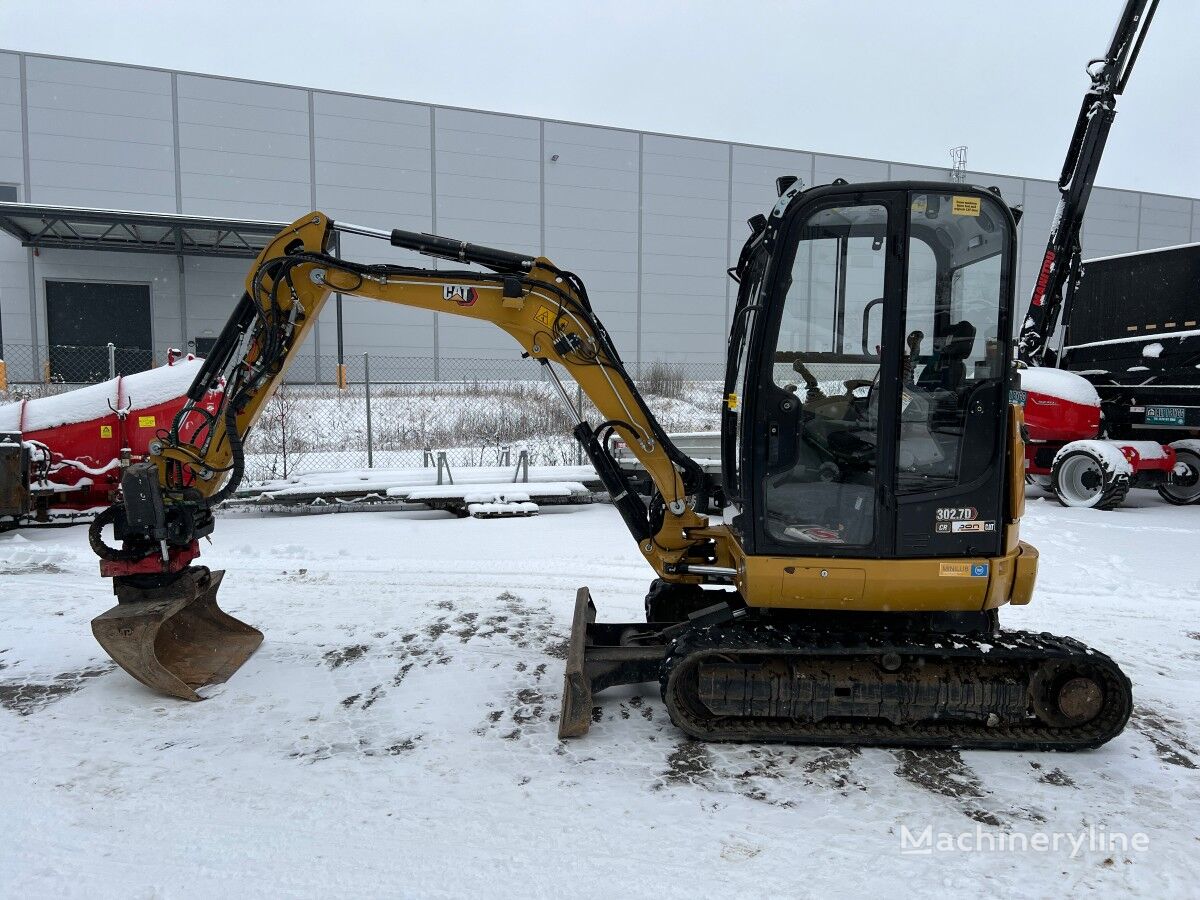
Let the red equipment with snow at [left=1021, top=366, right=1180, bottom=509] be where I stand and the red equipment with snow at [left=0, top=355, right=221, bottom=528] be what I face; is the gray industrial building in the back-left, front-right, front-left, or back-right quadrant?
front-right

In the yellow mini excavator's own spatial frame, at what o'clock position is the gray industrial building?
The gray industrial building is roughly at 2 o'clock from the yellow mini excavator.

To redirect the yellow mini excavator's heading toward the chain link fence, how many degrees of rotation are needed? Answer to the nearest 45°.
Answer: approximately 45° to its right

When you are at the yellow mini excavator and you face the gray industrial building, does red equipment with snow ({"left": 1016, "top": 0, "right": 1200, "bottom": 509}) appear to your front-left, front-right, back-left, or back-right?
front-right

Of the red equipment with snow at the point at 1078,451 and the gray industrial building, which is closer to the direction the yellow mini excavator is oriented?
the gray industrial building

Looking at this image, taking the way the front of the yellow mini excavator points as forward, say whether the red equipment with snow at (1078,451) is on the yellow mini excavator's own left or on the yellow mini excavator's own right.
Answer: on the yellow mini excavator's own right

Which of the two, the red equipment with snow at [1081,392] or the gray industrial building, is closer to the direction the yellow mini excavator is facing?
the gray industrial building

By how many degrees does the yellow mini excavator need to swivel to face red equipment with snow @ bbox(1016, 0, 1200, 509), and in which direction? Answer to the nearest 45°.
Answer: approximately 135° to its right

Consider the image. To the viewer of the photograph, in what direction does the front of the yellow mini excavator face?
facing to the left of the viewer

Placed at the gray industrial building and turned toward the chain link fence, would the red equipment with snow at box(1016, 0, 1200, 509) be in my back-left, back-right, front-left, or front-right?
front-left

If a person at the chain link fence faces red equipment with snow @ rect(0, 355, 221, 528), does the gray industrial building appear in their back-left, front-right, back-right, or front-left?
back-right

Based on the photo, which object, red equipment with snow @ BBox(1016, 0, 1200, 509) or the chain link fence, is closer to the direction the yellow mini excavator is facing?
the chain link fence

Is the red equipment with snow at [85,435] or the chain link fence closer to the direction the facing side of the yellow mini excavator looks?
the red equipment with snow
